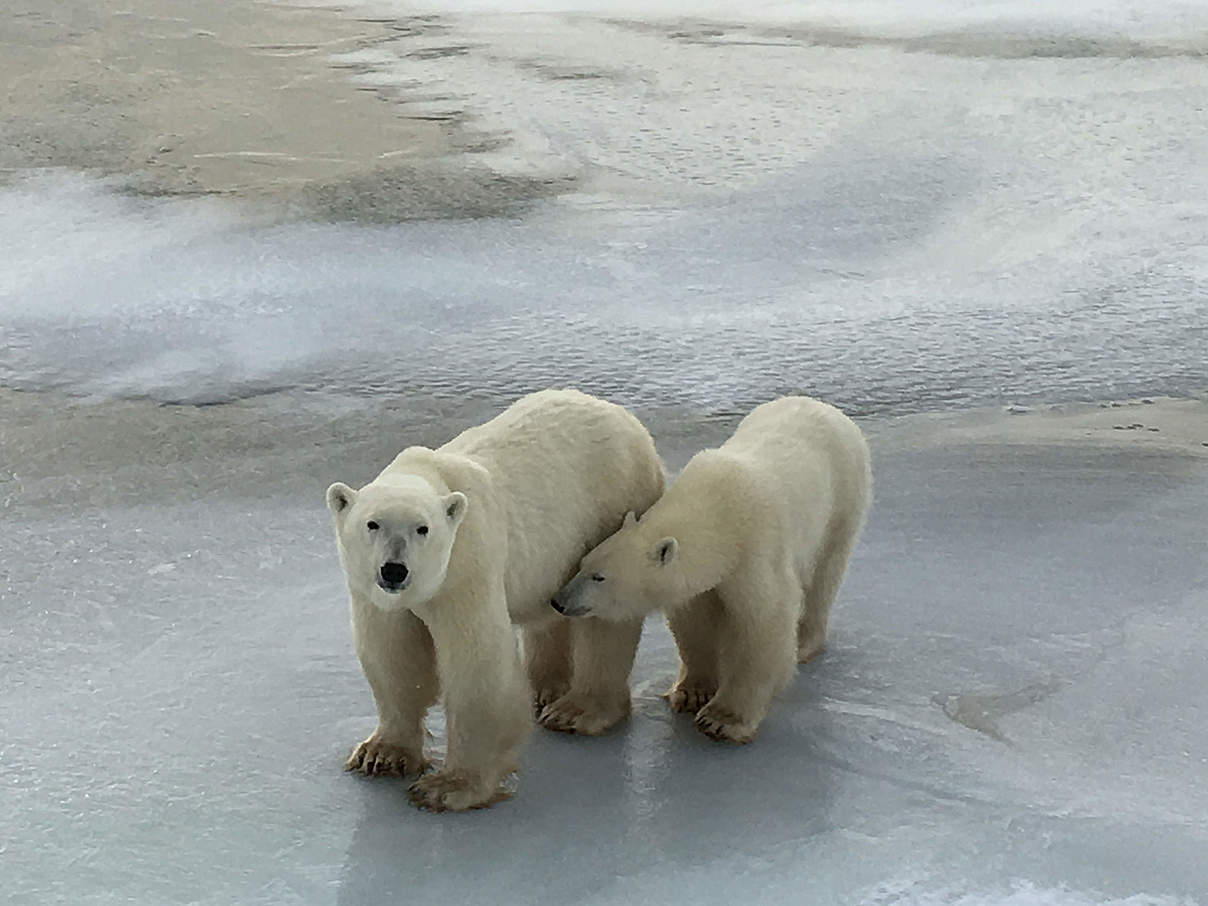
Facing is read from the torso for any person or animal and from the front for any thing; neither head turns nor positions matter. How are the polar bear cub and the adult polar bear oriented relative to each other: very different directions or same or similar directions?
same or similar directions

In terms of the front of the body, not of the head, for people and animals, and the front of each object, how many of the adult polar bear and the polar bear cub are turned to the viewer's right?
0

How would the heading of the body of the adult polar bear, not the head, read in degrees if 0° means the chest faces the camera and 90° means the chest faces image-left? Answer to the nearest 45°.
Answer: approximately 45°

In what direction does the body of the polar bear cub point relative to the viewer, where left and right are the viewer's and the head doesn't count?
facing the viewer and to the left of the viewer
